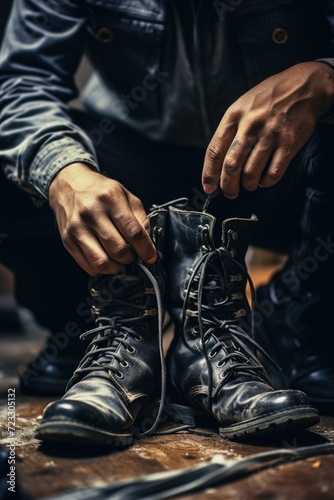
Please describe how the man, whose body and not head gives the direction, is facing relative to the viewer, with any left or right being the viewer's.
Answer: facing the viewer
